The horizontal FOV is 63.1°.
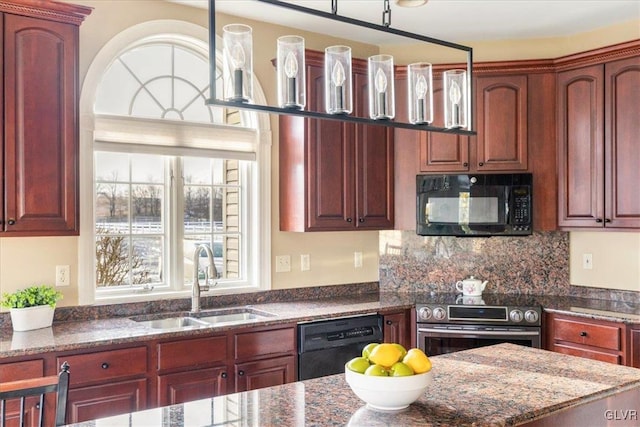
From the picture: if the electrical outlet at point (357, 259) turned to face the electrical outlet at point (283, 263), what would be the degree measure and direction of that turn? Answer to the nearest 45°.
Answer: approximately 90° to its right

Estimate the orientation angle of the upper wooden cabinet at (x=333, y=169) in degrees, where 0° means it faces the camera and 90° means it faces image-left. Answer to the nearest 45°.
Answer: approximately 315°

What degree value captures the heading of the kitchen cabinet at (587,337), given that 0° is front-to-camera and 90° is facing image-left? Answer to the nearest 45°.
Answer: approximately 45°

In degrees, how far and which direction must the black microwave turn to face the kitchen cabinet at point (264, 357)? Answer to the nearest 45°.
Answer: approximately 45° to its right

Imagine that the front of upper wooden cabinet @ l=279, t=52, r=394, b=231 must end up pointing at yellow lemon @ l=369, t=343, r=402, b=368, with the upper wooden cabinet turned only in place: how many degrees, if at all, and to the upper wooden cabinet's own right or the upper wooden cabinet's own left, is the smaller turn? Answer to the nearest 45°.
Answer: approximately 45° to the upper wooden cabinet's own right

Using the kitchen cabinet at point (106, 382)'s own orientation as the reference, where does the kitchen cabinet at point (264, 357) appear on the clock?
the kitchen cabinet at point (264, 357) is roughly at 10 o'clock from the kitchen cabinet at point (106, 382).

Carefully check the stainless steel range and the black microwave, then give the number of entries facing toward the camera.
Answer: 2

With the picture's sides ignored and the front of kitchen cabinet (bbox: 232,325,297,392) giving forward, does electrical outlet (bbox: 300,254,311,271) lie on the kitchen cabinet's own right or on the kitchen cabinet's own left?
on the kitchen cabinet's own left

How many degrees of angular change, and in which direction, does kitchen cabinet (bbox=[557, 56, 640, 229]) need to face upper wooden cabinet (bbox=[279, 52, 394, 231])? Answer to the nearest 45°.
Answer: approximately 45° to its right

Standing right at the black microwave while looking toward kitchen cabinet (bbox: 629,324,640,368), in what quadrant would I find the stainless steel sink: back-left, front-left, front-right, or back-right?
back-right

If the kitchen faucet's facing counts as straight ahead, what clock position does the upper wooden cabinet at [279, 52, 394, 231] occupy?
The upper wooden cabinet is roughly at 10 o'clock from the kitchen faucet.
